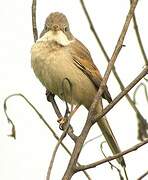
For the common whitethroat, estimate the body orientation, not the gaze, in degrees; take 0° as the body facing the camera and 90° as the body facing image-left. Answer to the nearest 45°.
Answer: approximately 45°

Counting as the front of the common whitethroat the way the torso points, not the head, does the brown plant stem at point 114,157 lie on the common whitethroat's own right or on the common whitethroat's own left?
on the common whitethroat's own left
